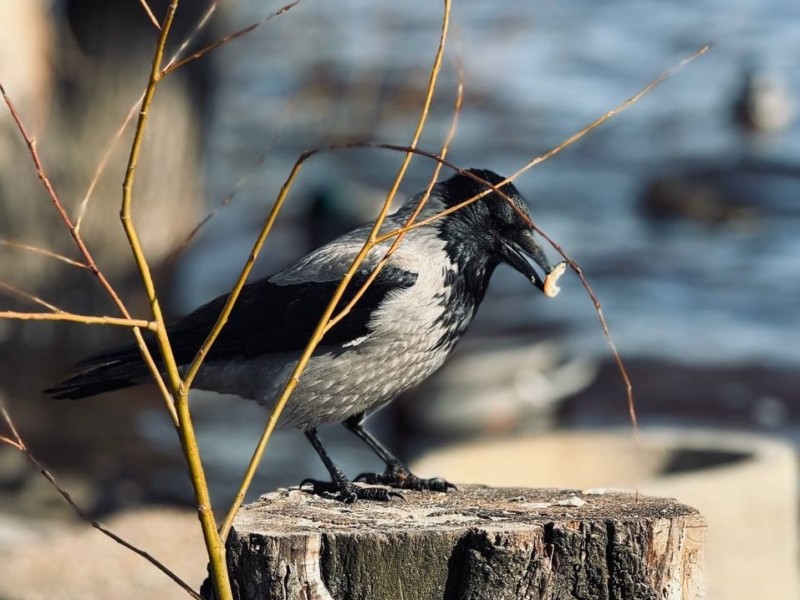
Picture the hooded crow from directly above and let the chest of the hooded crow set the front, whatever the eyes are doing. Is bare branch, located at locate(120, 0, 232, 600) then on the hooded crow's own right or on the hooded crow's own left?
on the hooded crow's own right

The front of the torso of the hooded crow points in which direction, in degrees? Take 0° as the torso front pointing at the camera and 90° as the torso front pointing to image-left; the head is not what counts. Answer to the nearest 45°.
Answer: approximately 270°

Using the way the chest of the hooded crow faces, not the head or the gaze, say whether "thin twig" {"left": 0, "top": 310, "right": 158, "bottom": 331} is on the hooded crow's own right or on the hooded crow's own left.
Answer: on the hooded crow's own right

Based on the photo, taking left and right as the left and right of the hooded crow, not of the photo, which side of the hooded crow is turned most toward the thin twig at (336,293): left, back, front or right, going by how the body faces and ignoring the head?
right
